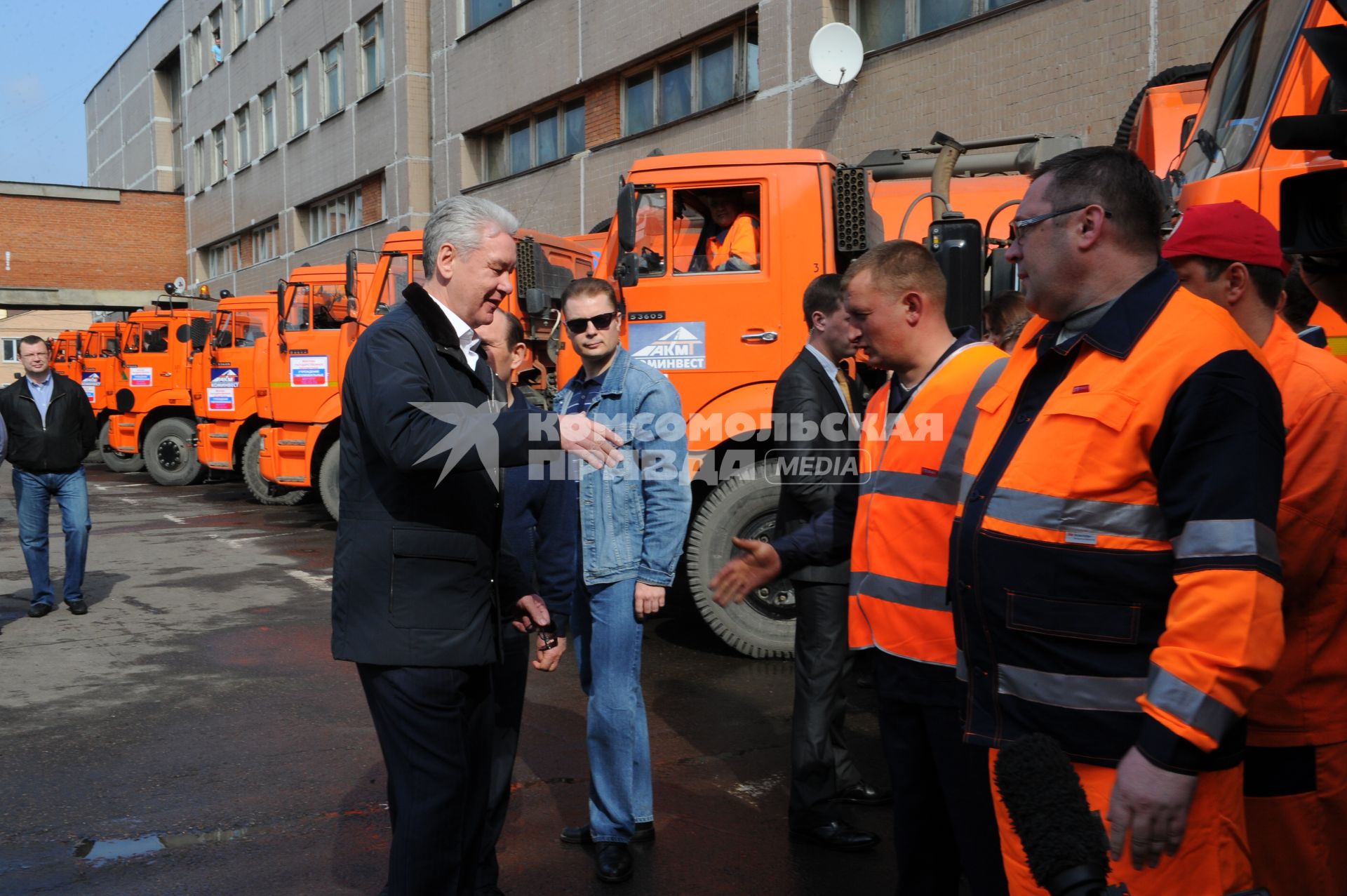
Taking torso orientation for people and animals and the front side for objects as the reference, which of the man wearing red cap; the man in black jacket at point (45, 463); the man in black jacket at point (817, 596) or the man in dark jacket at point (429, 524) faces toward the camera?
the man in black jacket at point (45, 463)

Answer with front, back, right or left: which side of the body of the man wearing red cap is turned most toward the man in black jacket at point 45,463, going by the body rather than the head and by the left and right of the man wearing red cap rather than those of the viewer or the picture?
front

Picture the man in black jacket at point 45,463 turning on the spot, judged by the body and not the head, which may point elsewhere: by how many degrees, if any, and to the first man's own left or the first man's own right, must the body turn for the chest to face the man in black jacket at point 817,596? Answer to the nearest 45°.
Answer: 0° — they already face them

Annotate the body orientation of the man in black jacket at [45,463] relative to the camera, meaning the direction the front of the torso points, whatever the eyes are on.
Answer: toward the camera

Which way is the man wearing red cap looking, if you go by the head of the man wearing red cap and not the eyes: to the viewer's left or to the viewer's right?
to the viewer's left

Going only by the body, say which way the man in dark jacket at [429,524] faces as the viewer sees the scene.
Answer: to the viewer's right

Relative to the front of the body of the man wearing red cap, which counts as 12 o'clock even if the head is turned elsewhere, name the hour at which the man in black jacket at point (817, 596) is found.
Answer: The man in black jacket is roughly at 1 o'clock from the man wearing red cap.

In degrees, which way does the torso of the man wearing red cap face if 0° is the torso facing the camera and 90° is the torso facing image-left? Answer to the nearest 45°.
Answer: approximately 90°
